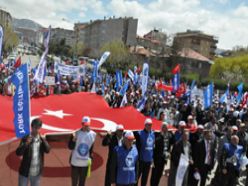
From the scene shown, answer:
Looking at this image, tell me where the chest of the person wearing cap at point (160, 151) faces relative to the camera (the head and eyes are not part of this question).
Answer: toward the camera

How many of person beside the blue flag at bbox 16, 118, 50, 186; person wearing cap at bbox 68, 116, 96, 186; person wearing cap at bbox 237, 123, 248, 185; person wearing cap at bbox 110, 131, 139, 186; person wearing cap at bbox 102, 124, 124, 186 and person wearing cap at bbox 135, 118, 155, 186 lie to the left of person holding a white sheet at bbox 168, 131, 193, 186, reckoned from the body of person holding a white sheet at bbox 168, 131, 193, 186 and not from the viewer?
1

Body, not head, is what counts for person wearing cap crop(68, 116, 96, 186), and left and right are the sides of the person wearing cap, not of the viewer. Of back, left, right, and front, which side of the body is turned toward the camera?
front

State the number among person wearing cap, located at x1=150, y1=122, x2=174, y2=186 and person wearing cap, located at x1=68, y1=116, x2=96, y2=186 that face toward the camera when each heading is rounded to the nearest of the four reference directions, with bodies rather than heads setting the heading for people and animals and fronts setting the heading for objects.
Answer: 2

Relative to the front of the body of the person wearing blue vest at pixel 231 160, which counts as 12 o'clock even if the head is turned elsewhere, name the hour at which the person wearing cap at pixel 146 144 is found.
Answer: the person wearing cap at pixel 146 144 is roughly at 3 o'clock from the person wearing blue vest at pixel 231 160.

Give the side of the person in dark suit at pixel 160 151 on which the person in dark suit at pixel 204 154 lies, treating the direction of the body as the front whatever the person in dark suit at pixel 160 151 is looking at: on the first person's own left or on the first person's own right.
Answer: on the first person's own left

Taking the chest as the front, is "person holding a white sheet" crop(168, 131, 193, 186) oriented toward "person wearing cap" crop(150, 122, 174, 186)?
no

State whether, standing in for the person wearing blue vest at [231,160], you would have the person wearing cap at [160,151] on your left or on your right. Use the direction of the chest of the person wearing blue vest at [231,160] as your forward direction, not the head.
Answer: on your right

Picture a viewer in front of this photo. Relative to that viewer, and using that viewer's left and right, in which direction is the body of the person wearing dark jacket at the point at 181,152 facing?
facing the viewer and to the right of the viewer

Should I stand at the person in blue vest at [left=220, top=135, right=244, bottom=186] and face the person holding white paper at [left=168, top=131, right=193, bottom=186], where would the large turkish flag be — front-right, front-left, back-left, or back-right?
front-right

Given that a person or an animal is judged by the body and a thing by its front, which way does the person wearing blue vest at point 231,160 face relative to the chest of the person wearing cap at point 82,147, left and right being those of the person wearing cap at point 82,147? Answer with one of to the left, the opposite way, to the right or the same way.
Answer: the same way

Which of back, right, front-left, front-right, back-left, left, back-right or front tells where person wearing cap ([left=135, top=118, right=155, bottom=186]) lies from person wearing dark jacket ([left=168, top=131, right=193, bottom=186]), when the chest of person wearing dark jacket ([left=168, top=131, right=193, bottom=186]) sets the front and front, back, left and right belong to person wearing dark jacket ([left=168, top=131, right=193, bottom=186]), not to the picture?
back-right

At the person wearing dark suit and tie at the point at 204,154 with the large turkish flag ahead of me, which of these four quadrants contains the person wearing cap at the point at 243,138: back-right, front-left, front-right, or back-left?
back-right

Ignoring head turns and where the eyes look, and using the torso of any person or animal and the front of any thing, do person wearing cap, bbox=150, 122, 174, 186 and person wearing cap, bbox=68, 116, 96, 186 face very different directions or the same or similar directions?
same or similar directions

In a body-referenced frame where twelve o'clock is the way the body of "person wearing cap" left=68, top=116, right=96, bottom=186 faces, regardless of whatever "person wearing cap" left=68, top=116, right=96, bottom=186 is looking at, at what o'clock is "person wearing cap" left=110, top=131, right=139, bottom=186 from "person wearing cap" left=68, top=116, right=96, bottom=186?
"person wearing cap" left=110, top=131, right=139, bottom=186 is roughly at 10 o'clock from "person wearing cap" left=68, top=116, right=96, bottom=186.

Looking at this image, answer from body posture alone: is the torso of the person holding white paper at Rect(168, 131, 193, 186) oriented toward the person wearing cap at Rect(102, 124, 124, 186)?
no
